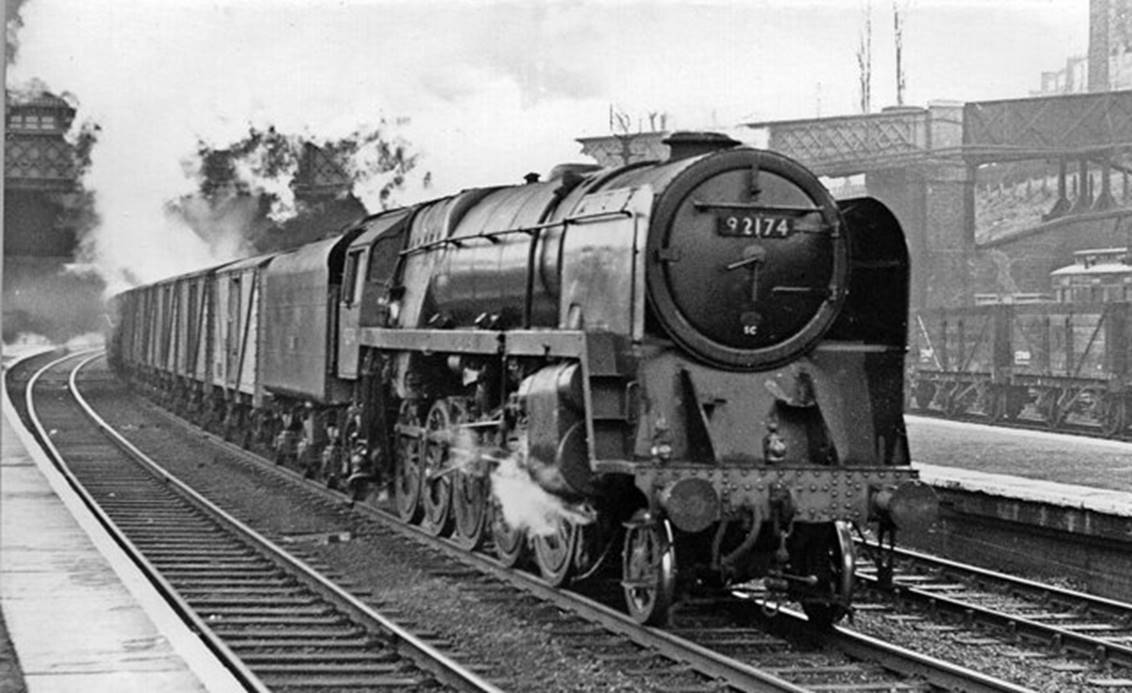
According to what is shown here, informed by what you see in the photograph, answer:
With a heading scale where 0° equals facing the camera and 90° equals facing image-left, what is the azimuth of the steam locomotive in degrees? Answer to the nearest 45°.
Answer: approximately 315°

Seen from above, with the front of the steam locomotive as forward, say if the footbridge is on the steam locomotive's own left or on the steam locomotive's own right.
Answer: on the steam locomotive's own left
